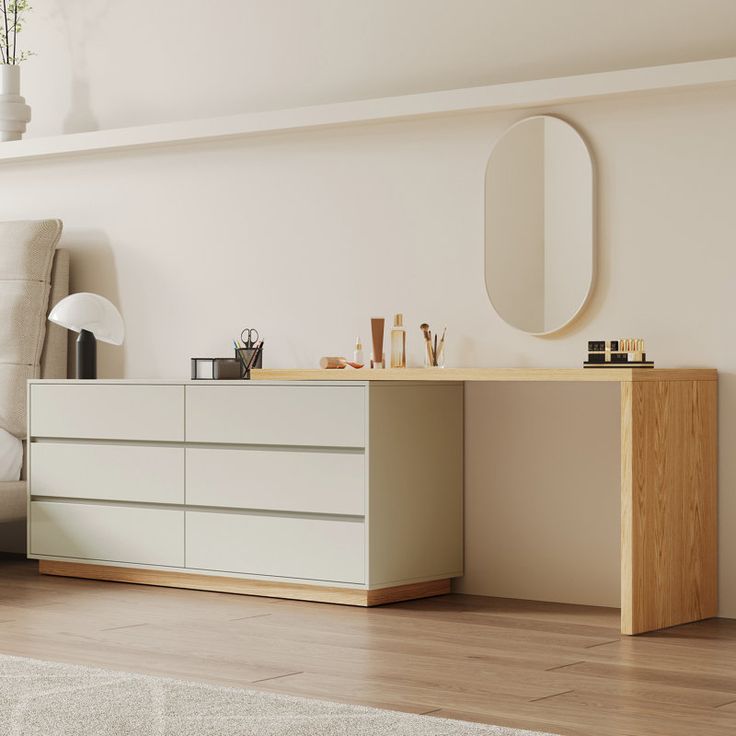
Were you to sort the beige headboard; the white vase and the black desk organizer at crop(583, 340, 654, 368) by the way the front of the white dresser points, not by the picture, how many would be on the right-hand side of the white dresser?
2

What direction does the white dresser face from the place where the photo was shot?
facing the viewer and to the left of the viewer

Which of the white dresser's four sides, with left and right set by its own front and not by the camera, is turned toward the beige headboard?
right
